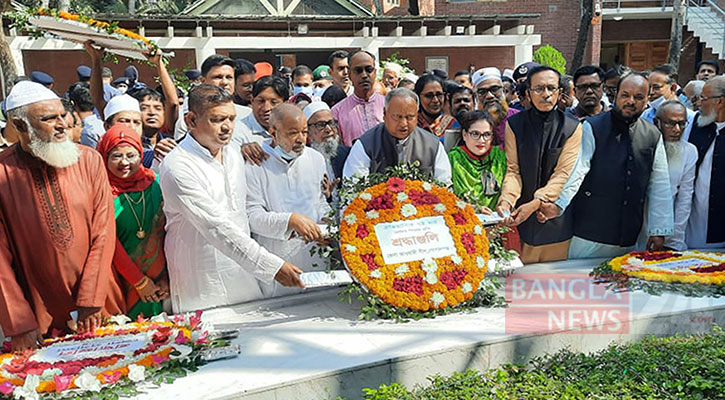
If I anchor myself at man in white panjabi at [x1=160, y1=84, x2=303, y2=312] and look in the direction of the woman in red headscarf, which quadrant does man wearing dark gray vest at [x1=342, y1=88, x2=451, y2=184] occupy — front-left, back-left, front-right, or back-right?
back-right

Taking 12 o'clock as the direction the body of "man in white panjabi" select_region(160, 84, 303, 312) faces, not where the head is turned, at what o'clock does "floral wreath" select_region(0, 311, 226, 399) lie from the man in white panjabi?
The floral wreath is roughly at 3 o'clock from the man in white panjabi.

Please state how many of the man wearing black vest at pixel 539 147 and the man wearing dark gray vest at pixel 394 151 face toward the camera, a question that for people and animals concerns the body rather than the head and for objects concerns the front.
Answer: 2

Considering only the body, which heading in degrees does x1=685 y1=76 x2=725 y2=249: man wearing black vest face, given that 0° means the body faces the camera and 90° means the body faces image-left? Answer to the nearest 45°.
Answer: approximately 45°

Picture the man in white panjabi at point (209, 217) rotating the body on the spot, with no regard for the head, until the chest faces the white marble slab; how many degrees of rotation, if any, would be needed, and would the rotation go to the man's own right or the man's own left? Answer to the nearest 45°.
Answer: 0° — they already face it

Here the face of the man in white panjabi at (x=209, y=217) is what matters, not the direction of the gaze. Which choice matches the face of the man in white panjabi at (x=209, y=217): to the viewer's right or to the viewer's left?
to the viewer's right

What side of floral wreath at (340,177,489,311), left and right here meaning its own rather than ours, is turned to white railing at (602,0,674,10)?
back

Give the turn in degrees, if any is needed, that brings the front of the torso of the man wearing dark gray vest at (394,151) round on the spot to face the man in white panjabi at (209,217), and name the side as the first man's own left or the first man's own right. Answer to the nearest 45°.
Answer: approximately 45° to the first man's own right

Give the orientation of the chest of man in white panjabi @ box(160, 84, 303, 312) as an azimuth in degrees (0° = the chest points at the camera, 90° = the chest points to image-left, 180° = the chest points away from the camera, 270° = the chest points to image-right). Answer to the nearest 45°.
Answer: approximately 315°

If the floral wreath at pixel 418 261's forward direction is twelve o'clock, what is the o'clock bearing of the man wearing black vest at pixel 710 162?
The man wearing black vest is roughly at 8 o'clock from the floral wreath.
